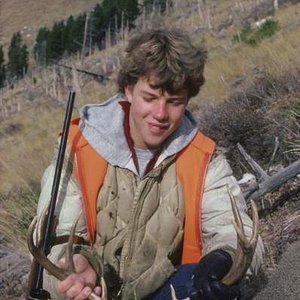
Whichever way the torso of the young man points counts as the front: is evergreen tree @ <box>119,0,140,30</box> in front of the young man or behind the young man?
behind

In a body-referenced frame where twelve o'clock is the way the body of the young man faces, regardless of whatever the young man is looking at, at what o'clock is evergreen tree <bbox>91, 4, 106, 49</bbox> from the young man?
The evergreen tree is roughly at 6 o'clock from the young man.

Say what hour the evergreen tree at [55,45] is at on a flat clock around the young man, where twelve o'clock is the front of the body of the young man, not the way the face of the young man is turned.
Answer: The evergreen tree is roughly at 6 o'clock from the young man.

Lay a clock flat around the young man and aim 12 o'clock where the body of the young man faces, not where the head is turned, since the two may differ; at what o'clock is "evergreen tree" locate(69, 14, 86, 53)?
The evergreen tree is roughly at 6 o'clock from the young man.

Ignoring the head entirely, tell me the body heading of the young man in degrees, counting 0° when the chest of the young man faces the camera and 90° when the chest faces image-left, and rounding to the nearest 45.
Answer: approximately 0°
